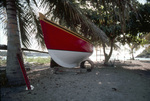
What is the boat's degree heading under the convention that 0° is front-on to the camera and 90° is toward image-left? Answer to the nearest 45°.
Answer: approximately 45°
